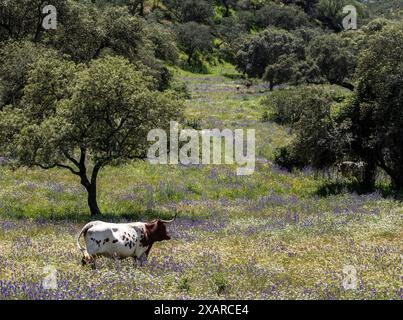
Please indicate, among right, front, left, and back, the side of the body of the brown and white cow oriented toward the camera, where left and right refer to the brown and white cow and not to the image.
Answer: right
